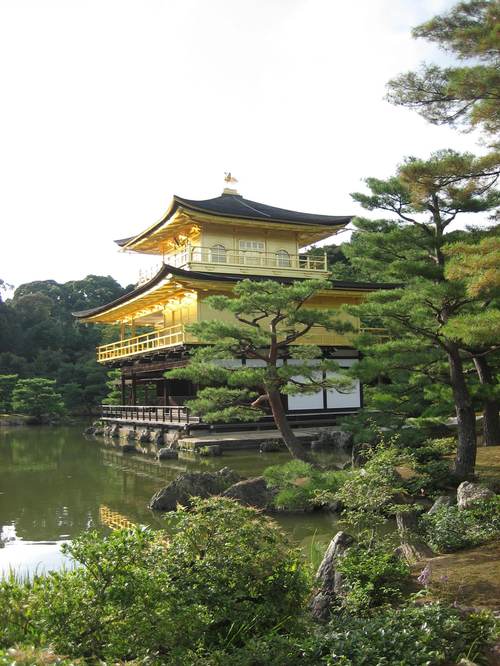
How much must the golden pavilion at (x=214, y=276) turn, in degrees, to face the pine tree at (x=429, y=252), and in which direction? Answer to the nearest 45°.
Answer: approximately 90° to its left

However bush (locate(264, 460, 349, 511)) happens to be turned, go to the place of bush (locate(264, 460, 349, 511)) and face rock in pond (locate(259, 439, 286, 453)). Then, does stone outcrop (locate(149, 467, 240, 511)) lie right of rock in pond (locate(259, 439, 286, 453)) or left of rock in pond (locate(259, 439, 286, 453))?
left

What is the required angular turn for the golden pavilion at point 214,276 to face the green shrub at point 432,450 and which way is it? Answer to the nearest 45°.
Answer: approximately 90° to its left

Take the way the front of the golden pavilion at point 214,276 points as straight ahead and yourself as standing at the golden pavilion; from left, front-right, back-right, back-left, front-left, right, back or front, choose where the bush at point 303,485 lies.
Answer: left

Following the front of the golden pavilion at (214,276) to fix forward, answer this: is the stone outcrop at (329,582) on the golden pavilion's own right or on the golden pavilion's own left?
on the golden pavilion's own left

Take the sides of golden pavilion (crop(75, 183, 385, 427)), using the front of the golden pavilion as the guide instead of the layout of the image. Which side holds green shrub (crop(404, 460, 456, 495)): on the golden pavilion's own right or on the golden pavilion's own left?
on the golden pavilion's own left

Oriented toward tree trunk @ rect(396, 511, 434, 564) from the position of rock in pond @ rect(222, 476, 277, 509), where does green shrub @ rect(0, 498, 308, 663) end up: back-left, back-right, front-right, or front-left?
front-right
